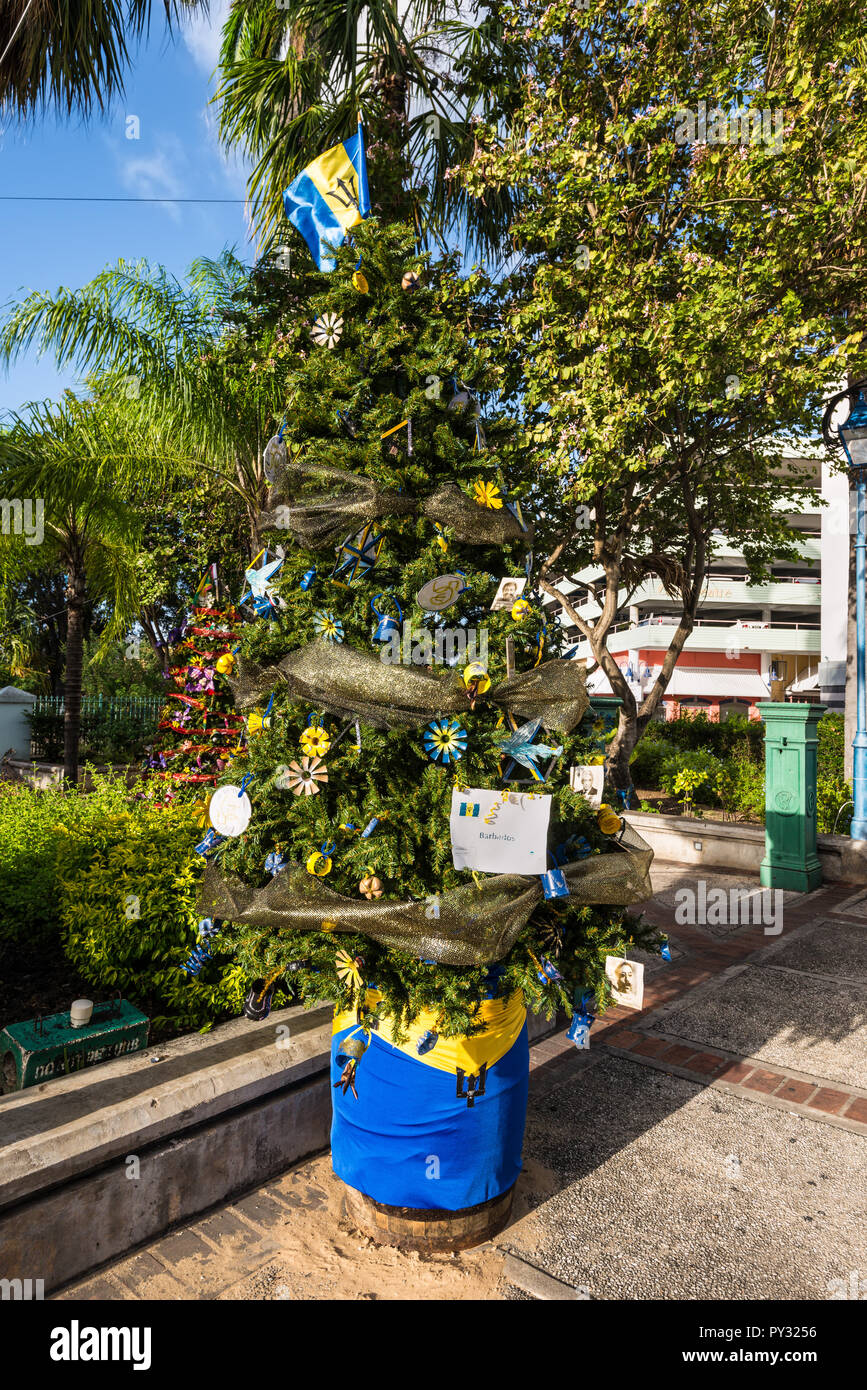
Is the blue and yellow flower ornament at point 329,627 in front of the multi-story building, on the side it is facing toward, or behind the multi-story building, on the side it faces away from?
in front

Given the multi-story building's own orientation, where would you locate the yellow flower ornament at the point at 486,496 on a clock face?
The yellow flower ornament is roughly at 12 o'clock from the multi-story building.

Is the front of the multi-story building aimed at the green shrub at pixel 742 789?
yes

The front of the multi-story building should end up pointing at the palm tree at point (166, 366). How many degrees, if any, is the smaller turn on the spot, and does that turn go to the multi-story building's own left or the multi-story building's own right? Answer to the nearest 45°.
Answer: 0° — it already faces it

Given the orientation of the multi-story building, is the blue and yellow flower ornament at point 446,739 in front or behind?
in front

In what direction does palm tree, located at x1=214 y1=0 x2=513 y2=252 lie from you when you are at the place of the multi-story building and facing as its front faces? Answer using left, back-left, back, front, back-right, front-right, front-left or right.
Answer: front

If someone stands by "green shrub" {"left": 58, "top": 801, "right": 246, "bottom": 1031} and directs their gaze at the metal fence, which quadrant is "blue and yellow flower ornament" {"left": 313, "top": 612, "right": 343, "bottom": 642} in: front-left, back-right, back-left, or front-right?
back-right

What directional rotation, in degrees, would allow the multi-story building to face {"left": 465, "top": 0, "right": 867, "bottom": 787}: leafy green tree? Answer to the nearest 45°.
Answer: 0° — it already faces it

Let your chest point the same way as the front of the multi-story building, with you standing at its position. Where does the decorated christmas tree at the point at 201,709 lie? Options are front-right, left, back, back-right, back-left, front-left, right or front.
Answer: front

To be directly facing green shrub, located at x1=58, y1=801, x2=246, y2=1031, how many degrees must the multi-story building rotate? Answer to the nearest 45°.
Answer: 0° — it already faces it

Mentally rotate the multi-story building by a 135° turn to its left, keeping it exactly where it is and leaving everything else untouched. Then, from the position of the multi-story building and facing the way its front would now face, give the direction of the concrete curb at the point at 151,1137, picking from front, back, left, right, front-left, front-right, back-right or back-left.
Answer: back-right

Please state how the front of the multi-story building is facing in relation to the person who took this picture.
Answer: facing the viewer

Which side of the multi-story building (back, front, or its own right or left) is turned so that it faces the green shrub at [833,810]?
front

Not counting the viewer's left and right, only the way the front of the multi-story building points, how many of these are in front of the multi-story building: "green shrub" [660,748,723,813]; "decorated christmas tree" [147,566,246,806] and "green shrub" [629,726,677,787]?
3

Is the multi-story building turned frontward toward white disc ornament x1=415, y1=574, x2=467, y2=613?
yes

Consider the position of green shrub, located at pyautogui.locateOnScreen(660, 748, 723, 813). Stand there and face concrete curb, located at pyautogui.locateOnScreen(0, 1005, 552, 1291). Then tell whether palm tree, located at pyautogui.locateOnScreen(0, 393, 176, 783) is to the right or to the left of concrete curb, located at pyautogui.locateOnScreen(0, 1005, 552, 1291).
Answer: right
